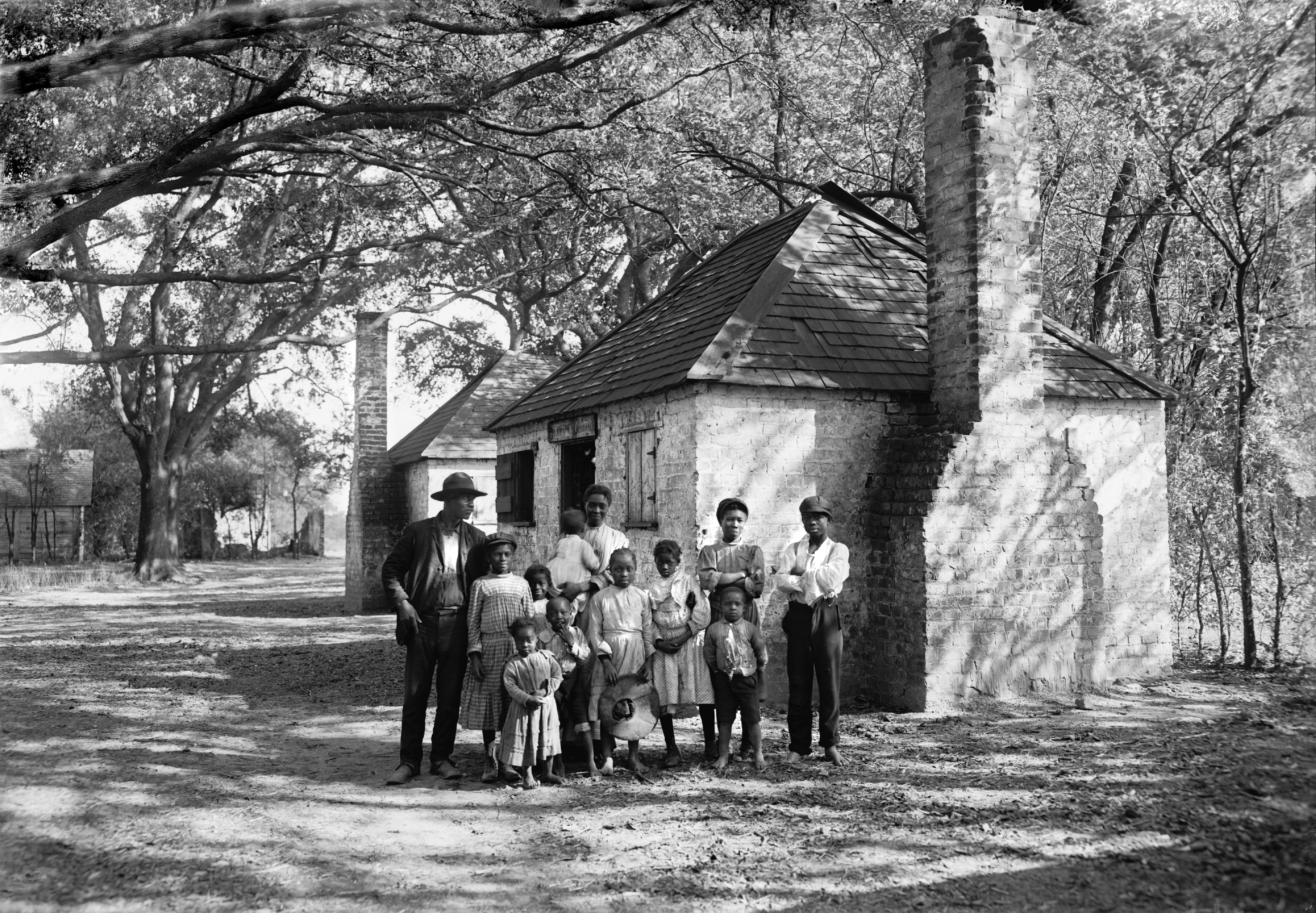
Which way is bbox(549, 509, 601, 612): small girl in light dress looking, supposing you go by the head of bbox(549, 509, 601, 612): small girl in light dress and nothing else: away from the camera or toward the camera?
away from the camera

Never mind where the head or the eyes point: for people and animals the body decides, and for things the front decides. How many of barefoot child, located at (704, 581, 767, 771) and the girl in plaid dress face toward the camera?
2

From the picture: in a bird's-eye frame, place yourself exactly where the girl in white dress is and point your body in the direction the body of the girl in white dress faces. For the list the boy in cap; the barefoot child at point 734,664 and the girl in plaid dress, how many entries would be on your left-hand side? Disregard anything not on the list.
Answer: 2

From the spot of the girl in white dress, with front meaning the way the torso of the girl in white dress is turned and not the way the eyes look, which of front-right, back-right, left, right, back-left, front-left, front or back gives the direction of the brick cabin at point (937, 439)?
back-left

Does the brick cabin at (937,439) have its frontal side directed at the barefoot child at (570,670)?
yes

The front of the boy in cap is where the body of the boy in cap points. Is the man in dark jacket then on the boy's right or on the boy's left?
on the boy's right

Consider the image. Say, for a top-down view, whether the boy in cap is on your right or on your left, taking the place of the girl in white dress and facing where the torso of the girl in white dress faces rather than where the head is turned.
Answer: on your left

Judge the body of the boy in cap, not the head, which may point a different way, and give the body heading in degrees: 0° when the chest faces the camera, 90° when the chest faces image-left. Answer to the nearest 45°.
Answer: approximately 0°

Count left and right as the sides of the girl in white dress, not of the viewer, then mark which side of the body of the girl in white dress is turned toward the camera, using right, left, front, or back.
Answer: front

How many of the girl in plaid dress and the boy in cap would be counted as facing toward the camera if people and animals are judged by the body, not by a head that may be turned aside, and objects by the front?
2
